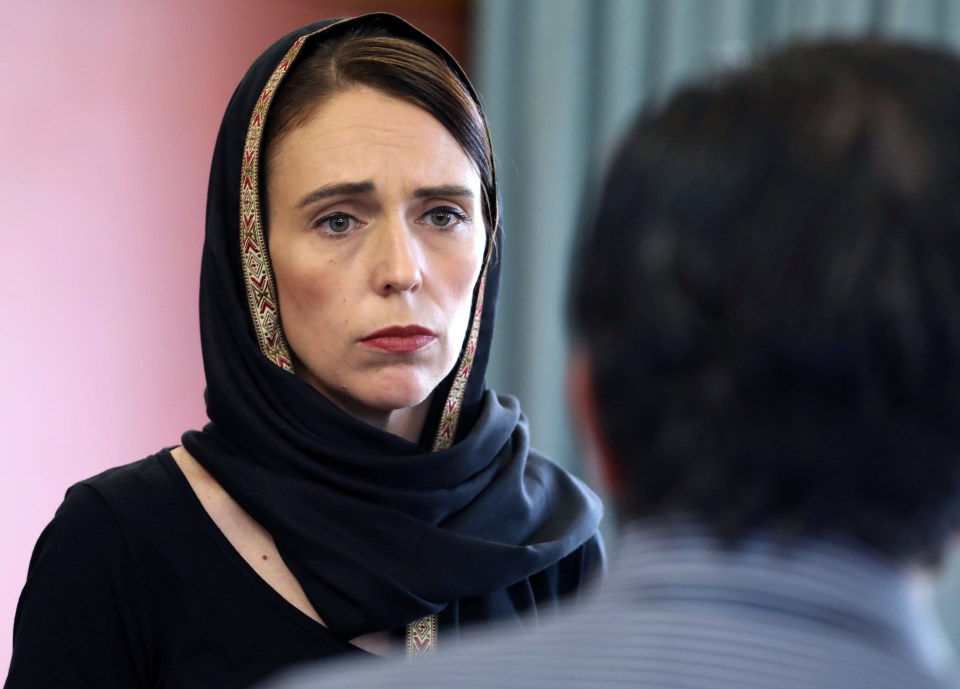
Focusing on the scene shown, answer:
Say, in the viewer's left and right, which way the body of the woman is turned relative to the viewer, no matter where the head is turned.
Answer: facing the viewer and to the right of the viewer

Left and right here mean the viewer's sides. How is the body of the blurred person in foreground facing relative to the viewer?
facing away from the viewer

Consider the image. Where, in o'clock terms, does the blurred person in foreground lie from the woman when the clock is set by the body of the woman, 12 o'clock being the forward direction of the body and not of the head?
The blurred person in foreground is roughly at 1 o'clock from the woman.

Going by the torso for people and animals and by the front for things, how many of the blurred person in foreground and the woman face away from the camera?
1

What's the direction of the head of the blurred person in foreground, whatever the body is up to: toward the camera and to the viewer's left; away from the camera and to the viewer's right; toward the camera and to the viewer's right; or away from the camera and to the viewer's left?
away from the camera and to the viewer's left

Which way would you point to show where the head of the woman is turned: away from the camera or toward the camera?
toward the camera

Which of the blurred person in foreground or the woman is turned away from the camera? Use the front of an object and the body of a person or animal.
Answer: the blurred person in foreground

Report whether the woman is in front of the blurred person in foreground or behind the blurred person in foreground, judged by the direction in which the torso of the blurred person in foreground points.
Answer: in front
